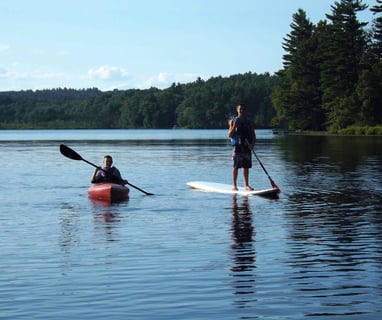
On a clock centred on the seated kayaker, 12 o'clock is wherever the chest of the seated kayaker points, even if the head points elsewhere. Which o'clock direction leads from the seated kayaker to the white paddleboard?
The white paddleboard is roughly at 9 o'clock from the seated kayaker.

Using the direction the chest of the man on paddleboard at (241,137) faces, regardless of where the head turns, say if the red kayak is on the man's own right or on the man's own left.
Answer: on the man's own right

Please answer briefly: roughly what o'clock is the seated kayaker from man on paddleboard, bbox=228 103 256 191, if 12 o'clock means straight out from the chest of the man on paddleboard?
The seated kayaker is roughly at 3 o'clock from the man on paddleboard.

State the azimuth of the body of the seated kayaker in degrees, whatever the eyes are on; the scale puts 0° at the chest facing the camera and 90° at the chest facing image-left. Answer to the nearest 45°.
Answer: approximately 0°

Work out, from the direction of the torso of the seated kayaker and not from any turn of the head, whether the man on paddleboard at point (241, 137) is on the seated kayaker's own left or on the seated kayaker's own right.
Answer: on the seated kayaker's own left

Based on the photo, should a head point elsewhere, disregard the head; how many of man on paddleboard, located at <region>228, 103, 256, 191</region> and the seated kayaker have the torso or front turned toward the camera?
2

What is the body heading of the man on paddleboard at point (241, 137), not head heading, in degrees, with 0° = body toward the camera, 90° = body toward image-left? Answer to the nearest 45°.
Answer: approximately 0°
